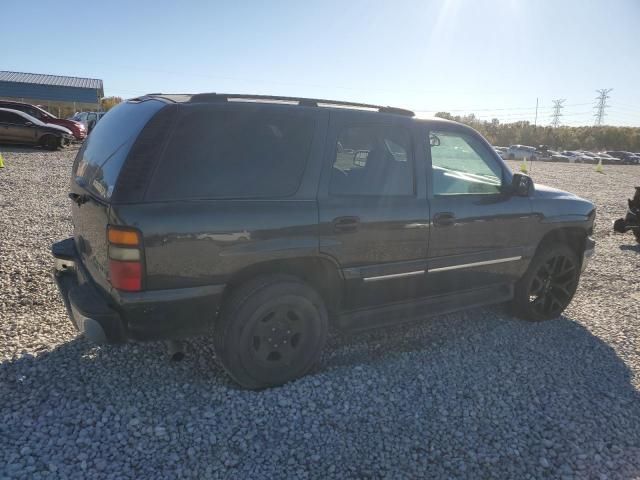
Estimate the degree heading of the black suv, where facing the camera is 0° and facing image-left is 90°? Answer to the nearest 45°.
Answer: approximately 225°

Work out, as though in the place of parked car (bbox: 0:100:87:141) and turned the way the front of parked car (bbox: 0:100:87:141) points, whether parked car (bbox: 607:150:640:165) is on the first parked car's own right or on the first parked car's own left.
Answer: on the first parked car's own left

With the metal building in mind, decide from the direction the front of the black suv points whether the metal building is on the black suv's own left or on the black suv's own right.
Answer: on the black suv's own left

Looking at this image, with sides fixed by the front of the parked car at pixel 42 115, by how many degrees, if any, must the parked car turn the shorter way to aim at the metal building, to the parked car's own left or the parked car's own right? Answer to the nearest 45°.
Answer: approximately 135° to the parked car's own left

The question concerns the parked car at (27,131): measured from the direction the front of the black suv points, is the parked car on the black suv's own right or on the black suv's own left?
on the black suv's own left

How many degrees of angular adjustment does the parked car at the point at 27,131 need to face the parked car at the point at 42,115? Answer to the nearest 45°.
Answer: approximately 135° to its left

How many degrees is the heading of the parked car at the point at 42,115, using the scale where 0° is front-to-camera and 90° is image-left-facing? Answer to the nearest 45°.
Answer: approximately 315°

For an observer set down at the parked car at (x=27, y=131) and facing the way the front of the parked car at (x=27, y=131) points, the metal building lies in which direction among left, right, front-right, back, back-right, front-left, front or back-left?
back-left
